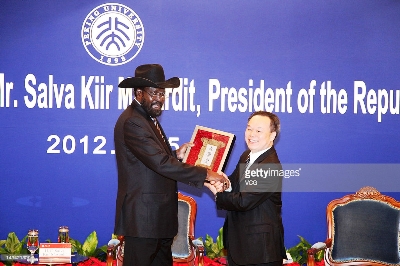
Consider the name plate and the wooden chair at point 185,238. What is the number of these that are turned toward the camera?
2

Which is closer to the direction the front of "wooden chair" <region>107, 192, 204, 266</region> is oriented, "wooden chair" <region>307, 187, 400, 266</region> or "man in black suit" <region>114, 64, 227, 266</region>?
the man in black suit

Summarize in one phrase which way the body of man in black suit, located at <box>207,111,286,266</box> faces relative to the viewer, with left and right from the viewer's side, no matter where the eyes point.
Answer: facing the viewer and to the left of the viewer

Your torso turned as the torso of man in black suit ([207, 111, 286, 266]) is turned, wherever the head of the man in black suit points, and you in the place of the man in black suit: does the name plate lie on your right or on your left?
on your right

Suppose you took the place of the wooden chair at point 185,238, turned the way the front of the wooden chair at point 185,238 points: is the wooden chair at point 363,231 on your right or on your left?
on your left

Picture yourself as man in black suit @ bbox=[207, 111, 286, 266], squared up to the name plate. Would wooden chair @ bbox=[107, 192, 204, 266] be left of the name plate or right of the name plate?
right

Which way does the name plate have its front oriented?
toward the camera

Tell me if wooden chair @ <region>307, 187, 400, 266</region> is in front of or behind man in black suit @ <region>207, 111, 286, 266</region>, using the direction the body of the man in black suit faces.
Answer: behind

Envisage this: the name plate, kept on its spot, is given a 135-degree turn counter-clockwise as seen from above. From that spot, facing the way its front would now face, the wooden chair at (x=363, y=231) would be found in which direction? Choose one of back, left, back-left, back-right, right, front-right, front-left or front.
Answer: front-right

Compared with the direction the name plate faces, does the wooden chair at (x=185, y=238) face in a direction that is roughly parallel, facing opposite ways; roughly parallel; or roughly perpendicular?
roughly parallel

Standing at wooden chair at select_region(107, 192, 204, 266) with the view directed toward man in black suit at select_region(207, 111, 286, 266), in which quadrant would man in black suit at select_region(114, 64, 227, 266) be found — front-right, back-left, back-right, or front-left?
front-right

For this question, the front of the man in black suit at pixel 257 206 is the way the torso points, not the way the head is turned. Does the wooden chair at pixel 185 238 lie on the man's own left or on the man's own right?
on the man's own right

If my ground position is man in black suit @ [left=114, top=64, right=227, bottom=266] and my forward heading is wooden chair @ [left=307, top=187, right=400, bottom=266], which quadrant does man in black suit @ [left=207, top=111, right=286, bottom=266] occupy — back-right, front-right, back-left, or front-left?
front-right

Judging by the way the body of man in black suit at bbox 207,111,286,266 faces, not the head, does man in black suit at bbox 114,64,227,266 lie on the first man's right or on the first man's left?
on the first man's right

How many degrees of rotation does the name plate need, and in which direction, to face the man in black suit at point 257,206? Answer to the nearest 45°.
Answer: approximately 45° to its left

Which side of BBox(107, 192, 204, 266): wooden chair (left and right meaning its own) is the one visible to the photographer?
front
